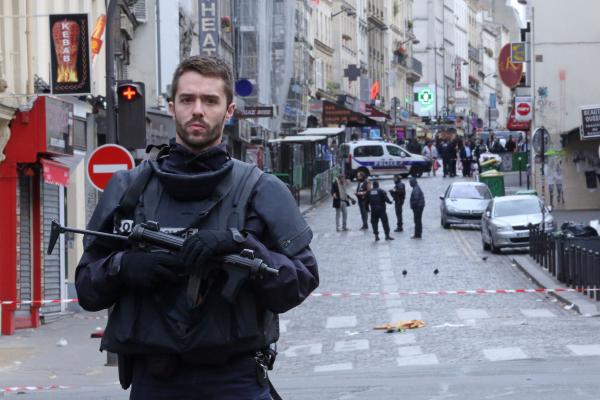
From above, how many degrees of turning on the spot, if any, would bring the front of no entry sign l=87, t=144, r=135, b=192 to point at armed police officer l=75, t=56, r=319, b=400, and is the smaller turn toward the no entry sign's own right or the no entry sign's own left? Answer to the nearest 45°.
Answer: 0° — it already faces them

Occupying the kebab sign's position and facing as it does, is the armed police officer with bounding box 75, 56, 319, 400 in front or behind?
in front

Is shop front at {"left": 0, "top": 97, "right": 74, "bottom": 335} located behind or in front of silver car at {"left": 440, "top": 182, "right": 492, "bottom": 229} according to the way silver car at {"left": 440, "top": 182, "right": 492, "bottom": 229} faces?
in front

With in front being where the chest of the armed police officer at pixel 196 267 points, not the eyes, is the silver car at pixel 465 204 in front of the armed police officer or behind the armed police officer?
behind

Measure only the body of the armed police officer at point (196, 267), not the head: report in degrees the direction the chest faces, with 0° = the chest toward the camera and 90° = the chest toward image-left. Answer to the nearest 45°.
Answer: approximately 0°

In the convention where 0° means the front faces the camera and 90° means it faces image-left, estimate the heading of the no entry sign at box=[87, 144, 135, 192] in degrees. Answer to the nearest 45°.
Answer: approximately 0°

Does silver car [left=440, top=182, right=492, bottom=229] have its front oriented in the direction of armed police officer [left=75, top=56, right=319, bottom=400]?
yes
